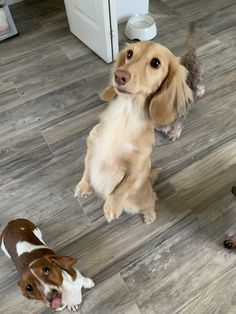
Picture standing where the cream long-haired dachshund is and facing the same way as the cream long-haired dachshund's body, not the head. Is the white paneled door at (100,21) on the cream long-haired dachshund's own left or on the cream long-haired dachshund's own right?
on the cream long-haired dachshund's own right

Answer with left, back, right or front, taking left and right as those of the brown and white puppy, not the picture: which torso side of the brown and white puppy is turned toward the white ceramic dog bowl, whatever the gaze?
left

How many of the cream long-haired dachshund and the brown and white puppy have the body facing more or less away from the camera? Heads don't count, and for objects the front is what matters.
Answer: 0

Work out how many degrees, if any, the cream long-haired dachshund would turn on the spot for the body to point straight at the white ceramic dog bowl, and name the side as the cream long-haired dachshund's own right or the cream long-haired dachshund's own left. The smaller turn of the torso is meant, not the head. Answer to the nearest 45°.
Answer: approximately 135° to the cream long-haired dachshund's own right

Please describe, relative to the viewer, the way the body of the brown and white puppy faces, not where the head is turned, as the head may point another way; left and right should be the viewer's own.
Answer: facing the viewer and to the right of the viewer

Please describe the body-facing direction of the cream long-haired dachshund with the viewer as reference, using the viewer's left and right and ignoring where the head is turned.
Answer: facing the viewer and to the left of the viewer
